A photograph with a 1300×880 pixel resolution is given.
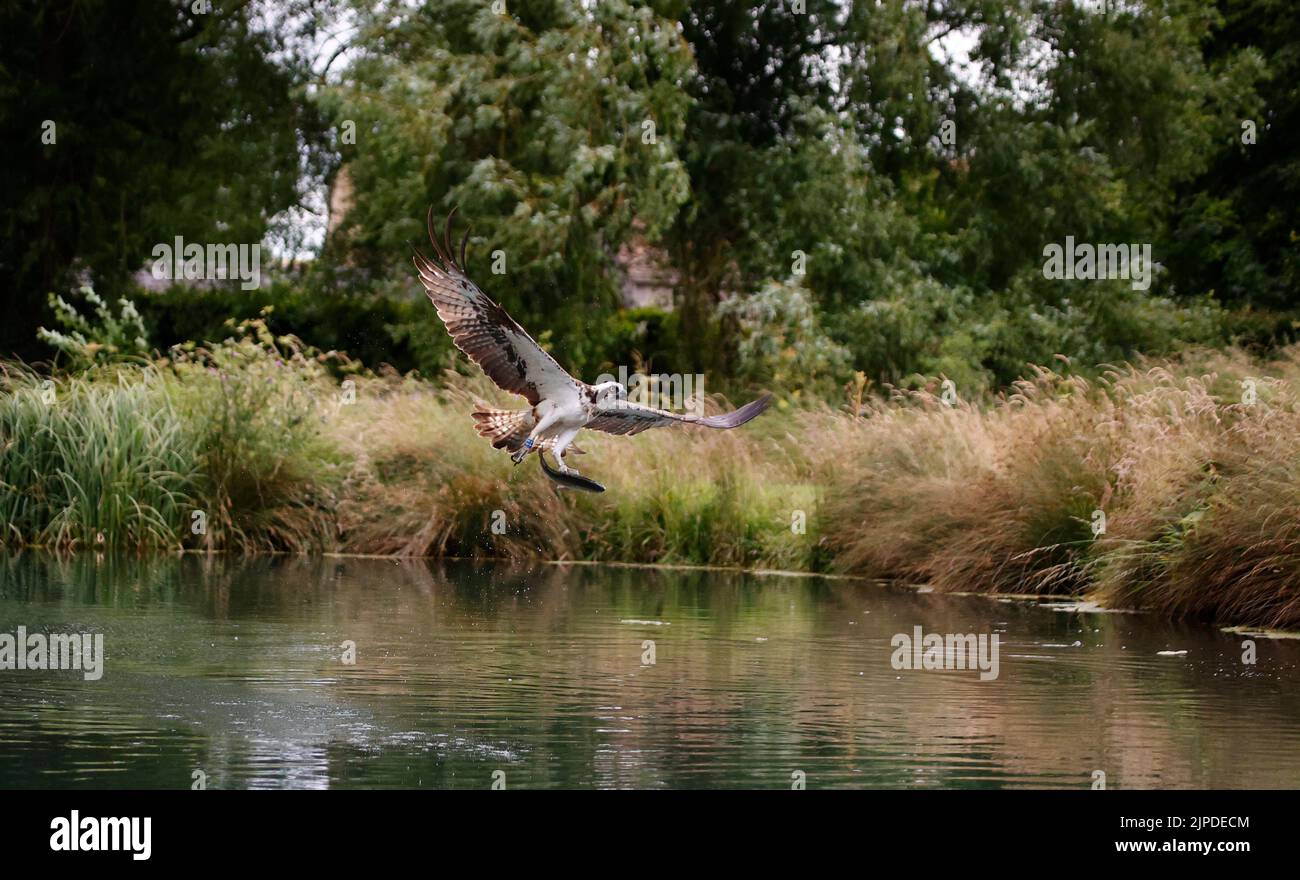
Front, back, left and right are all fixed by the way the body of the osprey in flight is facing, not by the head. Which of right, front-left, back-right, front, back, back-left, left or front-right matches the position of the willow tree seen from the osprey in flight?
back-left

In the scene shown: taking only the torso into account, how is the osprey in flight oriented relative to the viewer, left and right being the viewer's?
facing the viewer and to the right of the viewer
